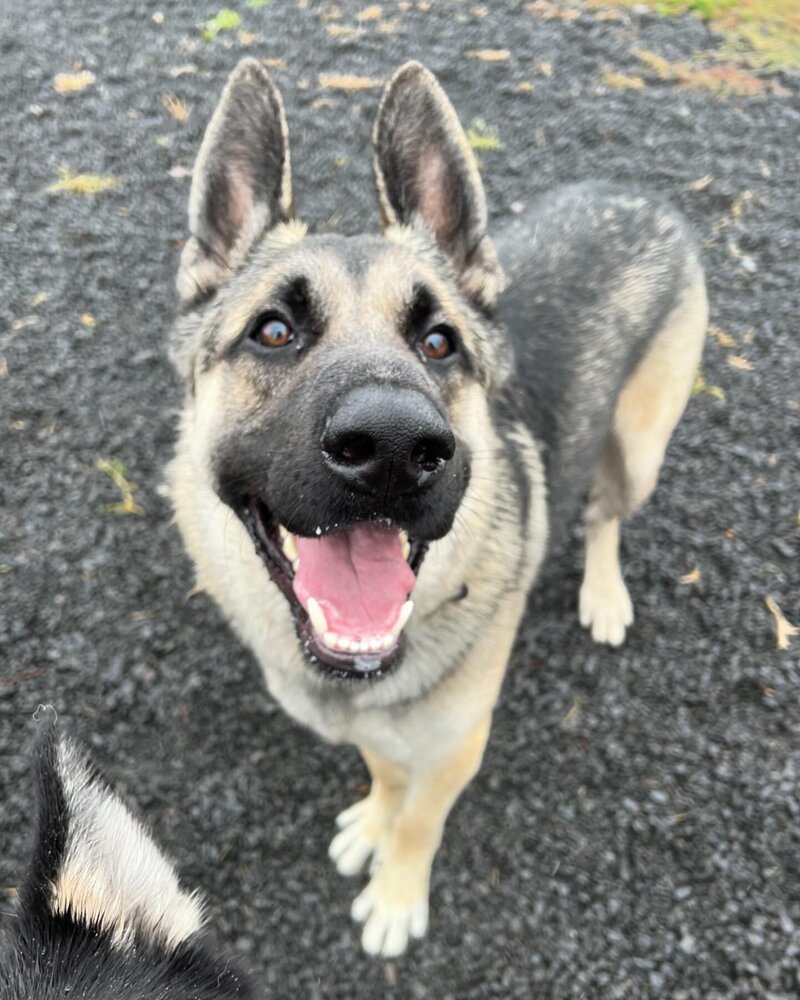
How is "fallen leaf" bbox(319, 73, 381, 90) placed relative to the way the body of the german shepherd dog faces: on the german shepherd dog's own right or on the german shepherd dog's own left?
on the german shepherd dog's own right

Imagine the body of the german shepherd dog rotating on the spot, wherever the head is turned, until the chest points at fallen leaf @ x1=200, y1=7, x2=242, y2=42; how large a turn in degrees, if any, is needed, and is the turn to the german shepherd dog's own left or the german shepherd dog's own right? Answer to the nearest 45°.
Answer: approximately 135° to the german shepherd dog's own right

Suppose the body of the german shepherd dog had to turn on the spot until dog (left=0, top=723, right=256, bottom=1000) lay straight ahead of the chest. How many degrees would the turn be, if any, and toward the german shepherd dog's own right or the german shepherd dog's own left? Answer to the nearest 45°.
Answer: approximately 45° to the german shepherd dog's own left

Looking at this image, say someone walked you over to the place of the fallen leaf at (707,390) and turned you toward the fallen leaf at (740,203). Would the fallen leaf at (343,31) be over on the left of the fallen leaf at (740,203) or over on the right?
left

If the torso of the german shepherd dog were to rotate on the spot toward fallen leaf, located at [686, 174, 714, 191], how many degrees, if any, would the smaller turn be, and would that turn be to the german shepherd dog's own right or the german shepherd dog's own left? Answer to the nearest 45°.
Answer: approximately 180°

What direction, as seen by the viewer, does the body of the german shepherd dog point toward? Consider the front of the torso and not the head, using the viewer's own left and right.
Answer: facing the viewer and to the left of the viewer

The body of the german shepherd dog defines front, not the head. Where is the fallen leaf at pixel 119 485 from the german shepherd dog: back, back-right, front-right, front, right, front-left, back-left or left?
right

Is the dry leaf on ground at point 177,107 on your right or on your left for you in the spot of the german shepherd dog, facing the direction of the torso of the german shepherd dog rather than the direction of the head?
on your right

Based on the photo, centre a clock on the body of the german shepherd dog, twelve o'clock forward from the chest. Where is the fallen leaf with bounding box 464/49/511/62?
The fallen leaf is roughly at 5 o'clock from the german shepherd dog.

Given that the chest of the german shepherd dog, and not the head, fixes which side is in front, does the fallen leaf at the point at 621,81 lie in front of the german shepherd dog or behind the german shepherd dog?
behind

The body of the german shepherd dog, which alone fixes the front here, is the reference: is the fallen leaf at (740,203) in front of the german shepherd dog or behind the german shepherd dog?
behind

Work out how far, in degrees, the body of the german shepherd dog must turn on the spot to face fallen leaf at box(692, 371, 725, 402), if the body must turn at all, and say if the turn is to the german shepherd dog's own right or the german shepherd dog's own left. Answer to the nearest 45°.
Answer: approximately 180°
